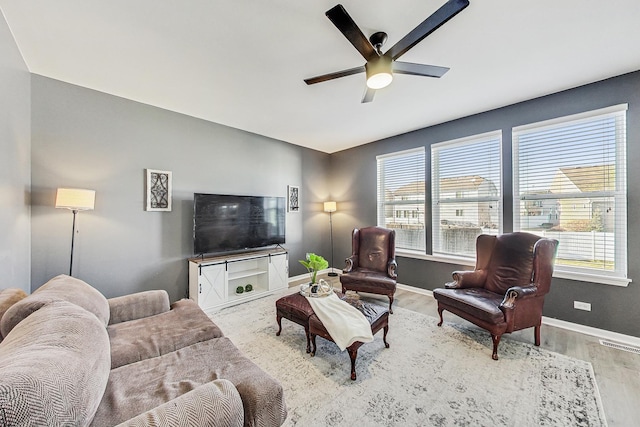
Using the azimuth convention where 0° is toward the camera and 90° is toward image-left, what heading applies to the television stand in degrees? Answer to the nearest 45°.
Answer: approximately 315°

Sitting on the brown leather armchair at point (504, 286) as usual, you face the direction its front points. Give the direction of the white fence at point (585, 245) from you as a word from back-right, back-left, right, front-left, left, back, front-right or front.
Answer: back

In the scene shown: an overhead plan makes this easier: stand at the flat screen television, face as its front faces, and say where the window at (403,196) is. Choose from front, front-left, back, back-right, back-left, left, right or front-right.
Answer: front-left

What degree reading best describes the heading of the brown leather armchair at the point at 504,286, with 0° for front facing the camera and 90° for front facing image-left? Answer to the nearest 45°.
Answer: approximately 45°

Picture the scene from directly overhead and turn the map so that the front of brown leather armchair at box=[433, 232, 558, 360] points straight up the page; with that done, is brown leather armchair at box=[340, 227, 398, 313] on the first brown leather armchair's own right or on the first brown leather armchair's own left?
on the first brown leather armchair's own right
